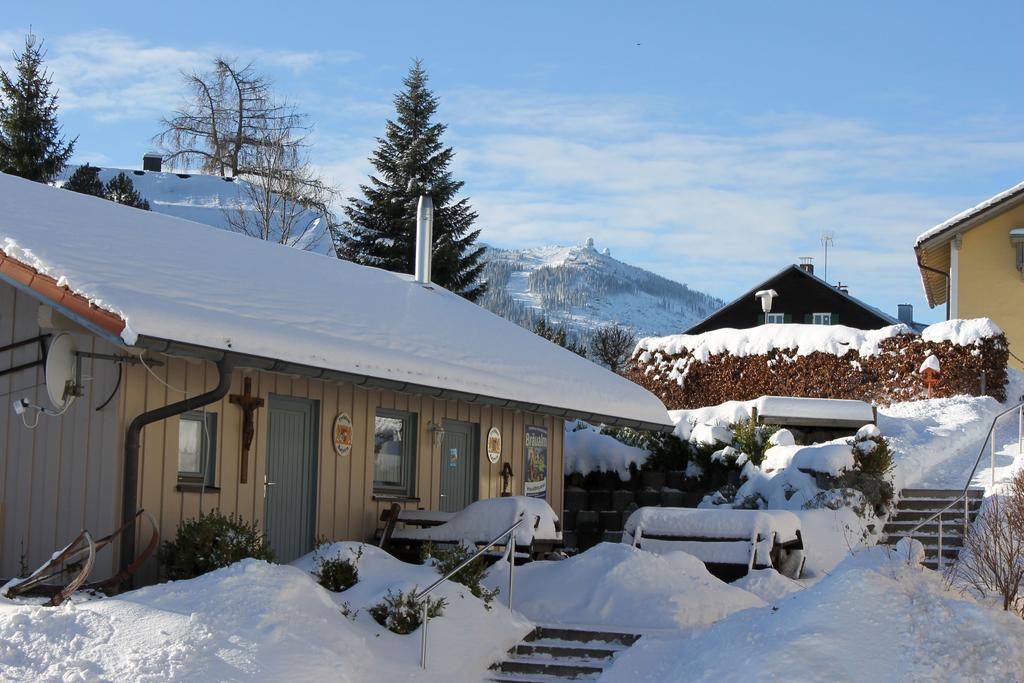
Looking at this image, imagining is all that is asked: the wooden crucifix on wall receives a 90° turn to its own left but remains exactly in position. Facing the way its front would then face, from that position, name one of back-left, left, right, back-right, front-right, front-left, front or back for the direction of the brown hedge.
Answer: front

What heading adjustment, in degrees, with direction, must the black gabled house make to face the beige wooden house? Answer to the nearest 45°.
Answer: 0° — it already faces it

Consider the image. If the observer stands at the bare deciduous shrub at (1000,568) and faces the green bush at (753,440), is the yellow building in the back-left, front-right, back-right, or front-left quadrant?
front-right

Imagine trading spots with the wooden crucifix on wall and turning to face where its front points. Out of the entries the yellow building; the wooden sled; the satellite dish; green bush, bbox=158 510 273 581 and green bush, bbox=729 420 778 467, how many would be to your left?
2

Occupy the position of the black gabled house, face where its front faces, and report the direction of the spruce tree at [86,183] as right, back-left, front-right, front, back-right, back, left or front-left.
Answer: front-right

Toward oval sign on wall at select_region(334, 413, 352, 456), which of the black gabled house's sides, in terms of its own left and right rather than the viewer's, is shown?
front

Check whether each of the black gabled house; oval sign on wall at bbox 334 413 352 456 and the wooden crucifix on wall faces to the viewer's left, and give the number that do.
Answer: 0

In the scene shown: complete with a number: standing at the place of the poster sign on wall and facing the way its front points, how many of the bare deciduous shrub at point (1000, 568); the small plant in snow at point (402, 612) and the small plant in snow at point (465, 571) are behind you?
0

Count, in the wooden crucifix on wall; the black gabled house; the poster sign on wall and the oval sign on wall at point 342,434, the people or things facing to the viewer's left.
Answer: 0

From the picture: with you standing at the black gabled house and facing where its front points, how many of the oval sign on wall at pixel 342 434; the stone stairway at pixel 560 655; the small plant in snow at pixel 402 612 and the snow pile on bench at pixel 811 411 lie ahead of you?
4

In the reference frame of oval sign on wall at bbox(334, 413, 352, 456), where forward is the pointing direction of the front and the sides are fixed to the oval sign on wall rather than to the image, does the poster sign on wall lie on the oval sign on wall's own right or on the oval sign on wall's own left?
on the oval sign on wall's own left

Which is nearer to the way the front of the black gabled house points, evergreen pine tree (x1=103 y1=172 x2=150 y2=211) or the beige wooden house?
the beige wooden house

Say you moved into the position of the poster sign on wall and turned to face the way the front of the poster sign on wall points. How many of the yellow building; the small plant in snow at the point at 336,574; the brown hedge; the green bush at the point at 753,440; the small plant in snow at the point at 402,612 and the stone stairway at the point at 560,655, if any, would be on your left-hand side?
3

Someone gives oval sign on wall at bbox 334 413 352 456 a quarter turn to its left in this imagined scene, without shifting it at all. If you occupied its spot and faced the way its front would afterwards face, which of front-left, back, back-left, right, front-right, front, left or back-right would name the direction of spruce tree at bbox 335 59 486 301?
front-left

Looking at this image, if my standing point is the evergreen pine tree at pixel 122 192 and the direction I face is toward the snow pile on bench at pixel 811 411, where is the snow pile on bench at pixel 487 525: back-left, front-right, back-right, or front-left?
front-right

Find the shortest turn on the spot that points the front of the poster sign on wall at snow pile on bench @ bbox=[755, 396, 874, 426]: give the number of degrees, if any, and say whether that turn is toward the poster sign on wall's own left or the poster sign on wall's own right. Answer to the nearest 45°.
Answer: approximately 90° to the poster sign on wall's own left

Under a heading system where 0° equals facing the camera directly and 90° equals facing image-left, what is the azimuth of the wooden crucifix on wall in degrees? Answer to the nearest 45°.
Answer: approximately 315°

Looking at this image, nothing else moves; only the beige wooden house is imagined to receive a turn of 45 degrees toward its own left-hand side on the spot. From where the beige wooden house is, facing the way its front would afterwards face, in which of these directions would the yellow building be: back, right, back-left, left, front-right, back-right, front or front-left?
front-left

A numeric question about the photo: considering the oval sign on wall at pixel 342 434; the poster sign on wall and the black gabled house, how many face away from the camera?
0

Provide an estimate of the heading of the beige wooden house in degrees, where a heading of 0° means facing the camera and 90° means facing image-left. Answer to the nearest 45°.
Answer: approximately 315°

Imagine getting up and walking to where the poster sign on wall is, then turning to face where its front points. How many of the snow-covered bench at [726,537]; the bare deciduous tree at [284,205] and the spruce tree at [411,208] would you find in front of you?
1

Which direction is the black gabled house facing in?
toward the camera
